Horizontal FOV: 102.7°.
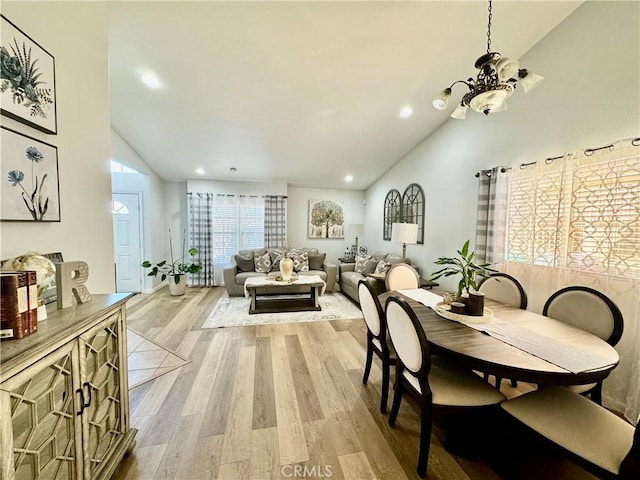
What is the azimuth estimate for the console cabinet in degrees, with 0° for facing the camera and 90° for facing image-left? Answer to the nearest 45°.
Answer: approximately 315°

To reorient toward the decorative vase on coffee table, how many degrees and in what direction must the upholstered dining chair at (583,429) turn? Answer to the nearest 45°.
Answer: approximately 45° to its left

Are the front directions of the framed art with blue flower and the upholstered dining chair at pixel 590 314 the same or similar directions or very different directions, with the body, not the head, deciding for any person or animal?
very different directions

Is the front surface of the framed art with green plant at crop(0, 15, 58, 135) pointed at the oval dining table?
yes

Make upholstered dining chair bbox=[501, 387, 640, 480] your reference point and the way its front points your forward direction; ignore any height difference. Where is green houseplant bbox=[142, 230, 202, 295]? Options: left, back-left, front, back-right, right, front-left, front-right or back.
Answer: front-left

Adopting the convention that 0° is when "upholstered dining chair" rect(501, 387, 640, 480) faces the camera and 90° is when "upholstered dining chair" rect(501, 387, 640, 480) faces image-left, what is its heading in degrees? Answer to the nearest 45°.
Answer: approximately 135°

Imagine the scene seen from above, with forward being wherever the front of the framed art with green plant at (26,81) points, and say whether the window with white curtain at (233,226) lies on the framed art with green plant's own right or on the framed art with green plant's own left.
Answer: on the framed art with green plant's own left

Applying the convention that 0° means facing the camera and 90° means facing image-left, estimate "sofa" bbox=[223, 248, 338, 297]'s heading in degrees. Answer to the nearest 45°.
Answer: approximately 0°

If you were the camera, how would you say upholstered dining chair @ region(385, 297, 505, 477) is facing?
facing away from the viewer and to the right of the viewer

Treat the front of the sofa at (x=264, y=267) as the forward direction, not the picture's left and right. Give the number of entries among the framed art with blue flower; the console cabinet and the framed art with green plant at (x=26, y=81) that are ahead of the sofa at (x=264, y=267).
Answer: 3

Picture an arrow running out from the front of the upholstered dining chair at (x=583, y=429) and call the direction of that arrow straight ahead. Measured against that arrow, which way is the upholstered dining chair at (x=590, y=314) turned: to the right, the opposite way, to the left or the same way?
to the left

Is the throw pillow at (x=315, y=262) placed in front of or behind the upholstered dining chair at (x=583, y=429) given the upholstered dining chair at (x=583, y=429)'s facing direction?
in front

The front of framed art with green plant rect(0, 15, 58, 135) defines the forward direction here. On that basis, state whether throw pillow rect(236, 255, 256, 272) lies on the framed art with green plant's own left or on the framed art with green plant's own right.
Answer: on the framed art with green plant's own left

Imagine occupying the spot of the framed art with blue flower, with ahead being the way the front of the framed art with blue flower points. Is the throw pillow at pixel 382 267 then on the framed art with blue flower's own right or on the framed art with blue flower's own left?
on the framed art with blue flower's own left

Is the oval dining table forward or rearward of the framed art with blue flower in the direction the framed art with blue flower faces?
forward
